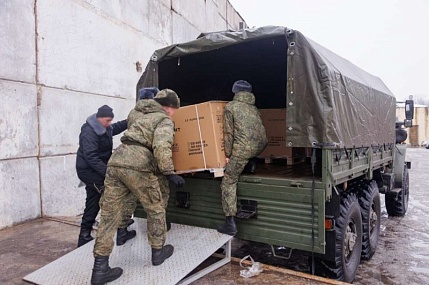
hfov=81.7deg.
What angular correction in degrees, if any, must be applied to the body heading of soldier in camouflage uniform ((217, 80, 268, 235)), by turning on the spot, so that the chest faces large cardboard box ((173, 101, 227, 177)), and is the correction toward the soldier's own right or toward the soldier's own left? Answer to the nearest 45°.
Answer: approximately 45° to the soldier's own left

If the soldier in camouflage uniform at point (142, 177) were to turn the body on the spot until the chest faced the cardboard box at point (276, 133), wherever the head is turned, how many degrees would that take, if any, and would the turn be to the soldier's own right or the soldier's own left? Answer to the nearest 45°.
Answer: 0° — they already face it

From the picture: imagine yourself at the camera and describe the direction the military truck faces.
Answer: facing away from the viewer and to the right of the viewer

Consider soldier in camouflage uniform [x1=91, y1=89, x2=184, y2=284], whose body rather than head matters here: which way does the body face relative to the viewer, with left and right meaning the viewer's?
facing away from the viewer and to the right of the viewer

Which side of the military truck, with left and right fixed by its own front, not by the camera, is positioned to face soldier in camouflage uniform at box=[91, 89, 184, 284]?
back

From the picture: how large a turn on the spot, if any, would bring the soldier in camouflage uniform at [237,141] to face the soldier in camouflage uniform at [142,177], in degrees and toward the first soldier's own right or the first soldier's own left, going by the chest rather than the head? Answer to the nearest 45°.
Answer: approximately 90° to the first soldier's own left

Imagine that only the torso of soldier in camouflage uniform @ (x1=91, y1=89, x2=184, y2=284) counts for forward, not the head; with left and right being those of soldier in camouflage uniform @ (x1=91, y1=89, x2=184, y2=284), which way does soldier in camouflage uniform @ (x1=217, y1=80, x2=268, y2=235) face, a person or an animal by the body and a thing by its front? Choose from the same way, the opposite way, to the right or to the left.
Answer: to the left

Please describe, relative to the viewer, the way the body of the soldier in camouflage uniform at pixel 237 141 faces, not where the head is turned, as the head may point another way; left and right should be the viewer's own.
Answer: facing away from the viewer and to the left of the viewer

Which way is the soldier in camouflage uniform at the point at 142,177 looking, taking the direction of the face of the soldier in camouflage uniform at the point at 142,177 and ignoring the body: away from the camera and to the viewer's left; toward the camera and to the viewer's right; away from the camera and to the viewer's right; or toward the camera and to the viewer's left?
away from the camera and to the viewer's right
